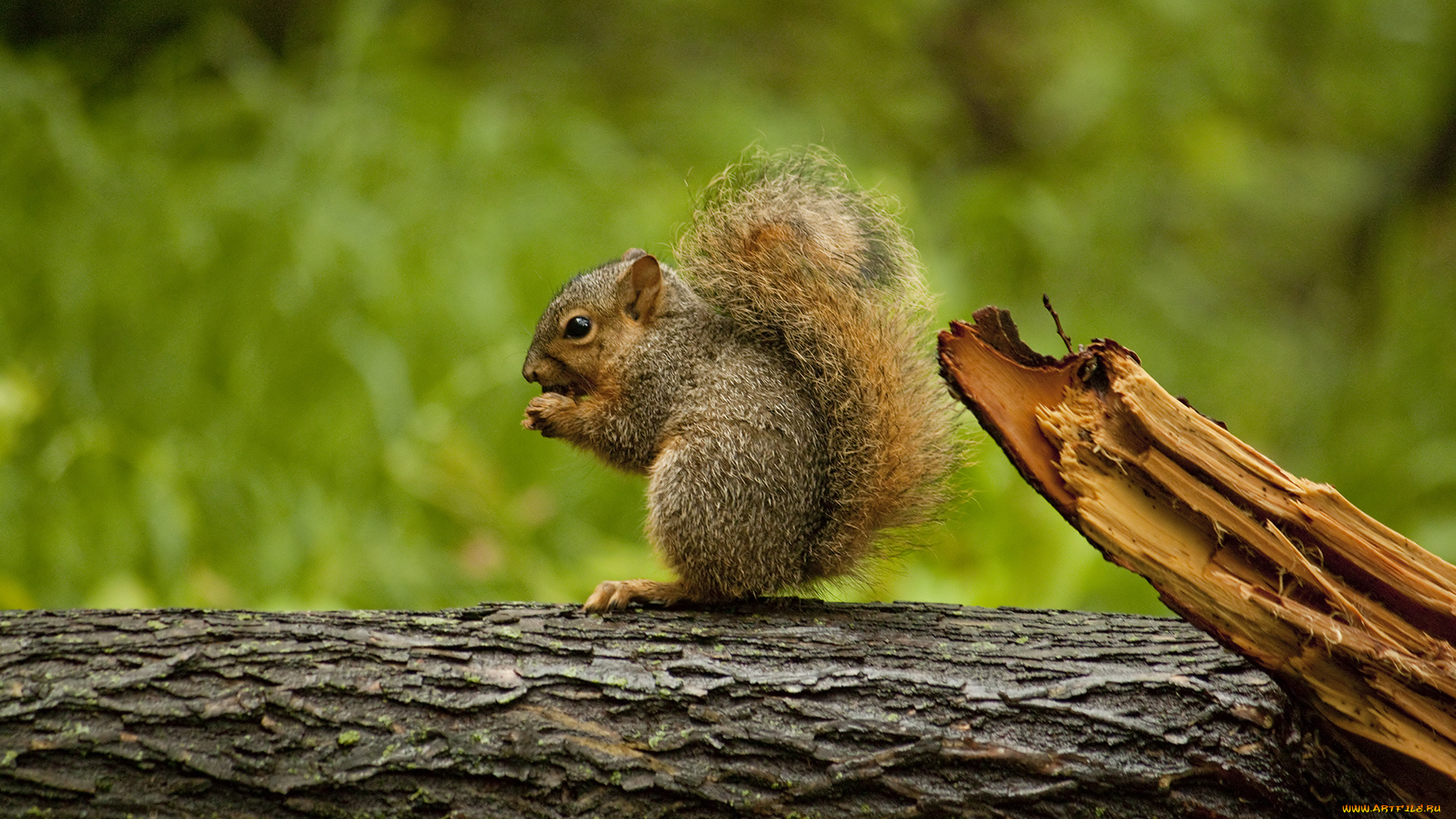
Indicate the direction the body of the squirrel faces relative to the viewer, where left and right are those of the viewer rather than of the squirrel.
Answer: facing to the left of the viewer
